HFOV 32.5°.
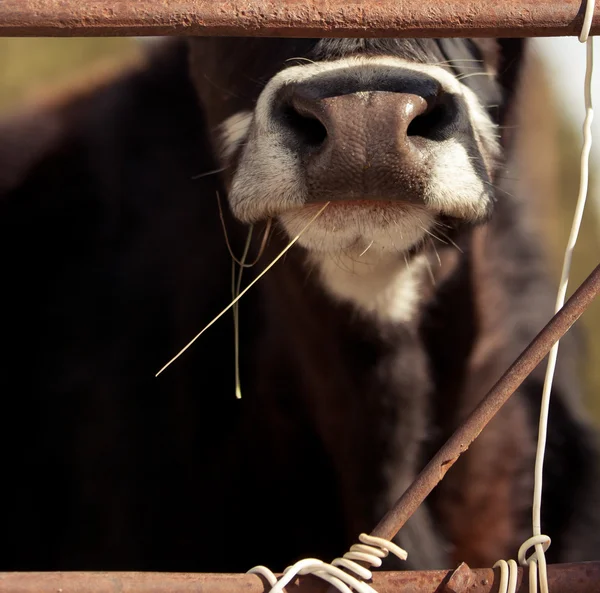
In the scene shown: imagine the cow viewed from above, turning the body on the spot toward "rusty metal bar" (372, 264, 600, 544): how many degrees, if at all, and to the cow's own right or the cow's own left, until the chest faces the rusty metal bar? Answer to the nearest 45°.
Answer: approximately 45° to the cow's own right

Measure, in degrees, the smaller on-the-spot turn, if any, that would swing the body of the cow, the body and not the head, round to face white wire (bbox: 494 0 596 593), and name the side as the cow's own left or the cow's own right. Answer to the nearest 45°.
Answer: approximately 45° to the cow's own right

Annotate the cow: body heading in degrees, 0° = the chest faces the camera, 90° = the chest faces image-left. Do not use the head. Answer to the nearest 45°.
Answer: approximately 315°
